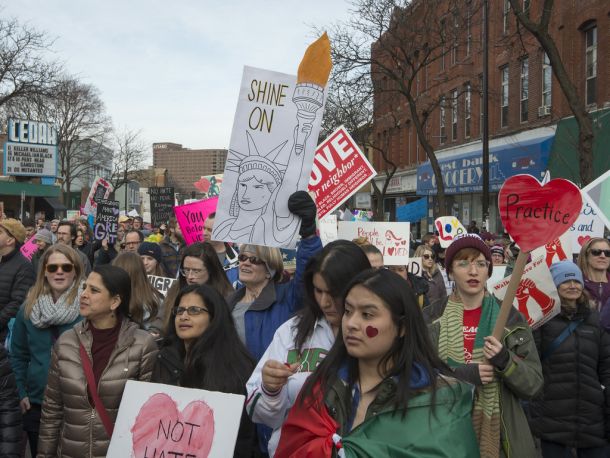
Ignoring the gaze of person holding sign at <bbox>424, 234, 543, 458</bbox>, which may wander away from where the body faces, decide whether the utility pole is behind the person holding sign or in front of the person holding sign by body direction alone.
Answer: behind

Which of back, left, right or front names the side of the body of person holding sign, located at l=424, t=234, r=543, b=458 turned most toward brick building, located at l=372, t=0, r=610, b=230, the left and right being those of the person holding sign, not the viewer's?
back

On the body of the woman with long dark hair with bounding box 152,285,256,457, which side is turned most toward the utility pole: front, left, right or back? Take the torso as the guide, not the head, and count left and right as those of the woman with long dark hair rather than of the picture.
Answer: back

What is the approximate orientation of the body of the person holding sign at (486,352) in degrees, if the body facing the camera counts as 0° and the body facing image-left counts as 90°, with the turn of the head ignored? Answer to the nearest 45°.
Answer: approximately 0°

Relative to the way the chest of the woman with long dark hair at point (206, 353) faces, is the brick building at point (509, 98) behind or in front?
behind

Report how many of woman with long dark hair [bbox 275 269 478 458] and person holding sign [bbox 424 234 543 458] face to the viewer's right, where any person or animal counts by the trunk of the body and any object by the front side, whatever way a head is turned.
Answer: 0

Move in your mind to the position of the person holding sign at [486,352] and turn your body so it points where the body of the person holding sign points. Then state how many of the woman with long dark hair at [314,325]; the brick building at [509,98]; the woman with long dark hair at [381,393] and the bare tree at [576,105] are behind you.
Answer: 2

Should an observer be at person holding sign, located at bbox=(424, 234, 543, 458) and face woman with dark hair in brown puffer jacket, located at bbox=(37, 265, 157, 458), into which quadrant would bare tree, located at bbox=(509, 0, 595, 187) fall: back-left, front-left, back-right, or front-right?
back-right

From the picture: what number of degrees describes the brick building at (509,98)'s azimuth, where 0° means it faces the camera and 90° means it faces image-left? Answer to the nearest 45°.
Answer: approximately 45°

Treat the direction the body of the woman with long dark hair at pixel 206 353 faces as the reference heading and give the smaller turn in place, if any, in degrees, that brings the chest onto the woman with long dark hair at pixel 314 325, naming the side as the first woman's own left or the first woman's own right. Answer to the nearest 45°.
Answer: approximately 90° to the first woman's own left

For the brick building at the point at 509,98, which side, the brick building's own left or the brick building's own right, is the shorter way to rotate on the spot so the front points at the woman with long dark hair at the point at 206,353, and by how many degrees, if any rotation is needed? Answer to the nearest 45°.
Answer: approximately 45° to the brick building's own left
